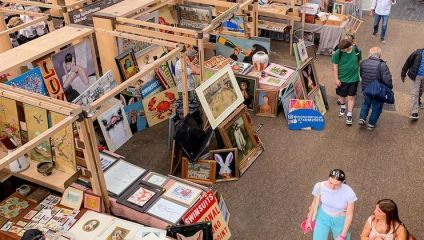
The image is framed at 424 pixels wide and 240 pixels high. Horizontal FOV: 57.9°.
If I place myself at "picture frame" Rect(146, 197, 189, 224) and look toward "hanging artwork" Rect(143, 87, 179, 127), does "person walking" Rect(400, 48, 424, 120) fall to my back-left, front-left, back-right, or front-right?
front-right

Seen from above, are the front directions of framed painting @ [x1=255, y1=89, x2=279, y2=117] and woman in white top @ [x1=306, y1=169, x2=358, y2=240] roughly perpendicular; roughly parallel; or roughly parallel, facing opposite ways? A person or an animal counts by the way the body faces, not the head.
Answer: roughly parallel

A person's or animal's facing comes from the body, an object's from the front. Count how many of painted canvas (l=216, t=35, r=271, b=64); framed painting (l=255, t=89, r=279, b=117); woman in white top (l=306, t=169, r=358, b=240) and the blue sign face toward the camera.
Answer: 4

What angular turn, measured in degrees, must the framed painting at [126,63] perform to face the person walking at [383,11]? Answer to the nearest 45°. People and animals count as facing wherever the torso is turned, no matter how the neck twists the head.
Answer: approximately 90° to its left

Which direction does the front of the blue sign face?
toward the camera

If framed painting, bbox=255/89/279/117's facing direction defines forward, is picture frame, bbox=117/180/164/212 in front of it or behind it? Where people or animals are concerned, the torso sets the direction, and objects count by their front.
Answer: in front

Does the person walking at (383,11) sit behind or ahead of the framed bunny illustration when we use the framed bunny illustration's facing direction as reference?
behind

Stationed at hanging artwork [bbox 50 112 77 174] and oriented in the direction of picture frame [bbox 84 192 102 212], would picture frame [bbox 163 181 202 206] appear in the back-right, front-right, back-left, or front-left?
front-left

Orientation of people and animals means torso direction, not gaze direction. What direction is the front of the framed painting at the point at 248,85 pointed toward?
toward the camera

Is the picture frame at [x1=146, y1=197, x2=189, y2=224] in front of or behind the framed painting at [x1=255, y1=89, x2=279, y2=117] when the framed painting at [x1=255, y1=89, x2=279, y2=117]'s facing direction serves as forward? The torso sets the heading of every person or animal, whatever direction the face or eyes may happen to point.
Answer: in front

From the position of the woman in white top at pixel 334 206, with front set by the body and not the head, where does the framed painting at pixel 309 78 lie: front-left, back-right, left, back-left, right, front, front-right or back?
back

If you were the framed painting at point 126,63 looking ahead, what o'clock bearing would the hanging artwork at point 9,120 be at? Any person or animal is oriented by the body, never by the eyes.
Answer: The hanging artwork is roughly at 3 o'clock from the framed painting.

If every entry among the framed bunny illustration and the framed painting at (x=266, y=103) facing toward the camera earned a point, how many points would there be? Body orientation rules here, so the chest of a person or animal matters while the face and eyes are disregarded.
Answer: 2
